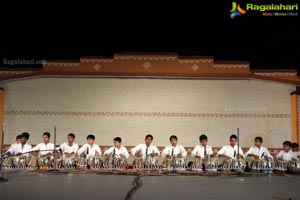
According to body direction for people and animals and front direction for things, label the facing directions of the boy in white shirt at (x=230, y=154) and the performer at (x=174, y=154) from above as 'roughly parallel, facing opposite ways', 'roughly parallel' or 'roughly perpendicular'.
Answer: roughly parallel

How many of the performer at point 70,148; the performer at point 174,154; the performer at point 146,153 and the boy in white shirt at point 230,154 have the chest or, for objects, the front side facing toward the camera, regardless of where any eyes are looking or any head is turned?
4

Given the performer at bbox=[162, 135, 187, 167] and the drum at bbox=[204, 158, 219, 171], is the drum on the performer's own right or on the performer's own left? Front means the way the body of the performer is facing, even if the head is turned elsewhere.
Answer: on the performer's own left

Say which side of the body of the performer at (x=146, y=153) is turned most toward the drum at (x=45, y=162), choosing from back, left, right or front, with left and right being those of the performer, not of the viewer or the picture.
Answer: right

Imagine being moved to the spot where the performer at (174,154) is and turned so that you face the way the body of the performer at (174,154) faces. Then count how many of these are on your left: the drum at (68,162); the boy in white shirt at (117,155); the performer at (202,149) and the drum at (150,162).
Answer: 1

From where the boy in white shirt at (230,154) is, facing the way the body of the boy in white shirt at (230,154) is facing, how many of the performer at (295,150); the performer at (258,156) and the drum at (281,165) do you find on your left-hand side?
3

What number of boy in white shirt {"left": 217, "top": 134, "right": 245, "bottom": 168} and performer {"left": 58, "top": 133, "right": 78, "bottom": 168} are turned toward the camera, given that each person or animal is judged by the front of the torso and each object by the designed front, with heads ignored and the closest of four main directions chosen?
2

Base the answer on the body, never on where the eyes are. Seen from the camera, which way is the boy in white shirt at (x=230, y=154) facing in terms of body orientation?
toward the camera

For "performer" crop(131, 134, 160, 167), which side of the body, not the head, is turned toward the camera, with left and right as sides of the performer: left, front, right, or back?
front

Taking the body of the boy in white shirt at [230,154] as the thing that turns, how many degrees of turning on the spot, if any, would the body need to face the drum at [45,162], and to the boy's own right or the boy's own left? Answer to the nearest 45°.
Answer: approximately 90° to the boy's own right

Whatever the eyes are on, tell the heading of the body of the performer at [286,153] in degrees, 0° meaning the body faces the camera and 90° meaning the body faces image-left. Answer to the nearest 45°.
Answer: approximately 45°

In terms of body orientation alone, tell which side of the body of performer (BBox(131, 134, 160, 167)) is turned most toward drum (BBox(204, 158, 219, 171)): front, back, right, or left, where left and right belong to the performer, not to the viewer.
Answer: left

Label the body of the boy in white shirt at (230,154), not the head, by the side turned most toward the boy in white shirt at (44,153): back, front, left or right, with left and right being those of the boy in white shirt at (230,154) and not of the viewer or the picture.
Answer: right

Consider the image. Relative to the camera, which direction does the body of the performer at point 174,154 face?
toward the camera

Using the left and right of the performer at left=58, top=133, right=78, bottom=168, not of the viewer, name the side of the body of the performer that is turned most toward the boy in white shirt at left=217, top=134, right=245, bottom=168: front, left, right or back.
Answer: left
